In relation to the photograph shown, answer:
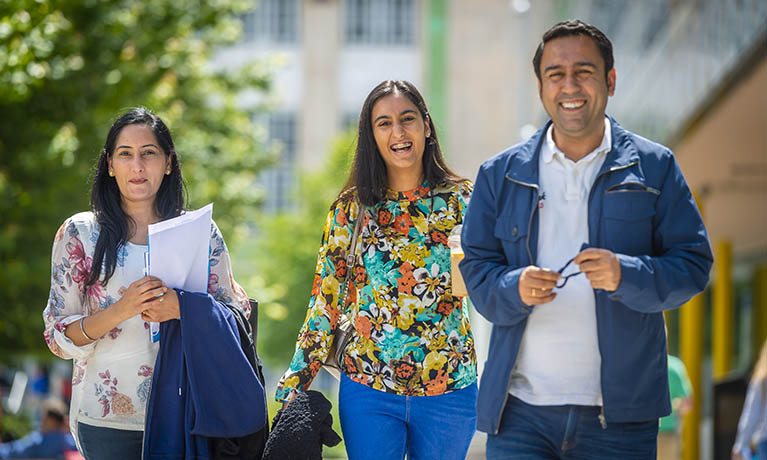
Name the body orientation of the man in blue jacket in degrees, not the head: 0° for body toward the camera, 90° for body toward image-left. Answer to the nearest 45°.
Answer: approximately 0°

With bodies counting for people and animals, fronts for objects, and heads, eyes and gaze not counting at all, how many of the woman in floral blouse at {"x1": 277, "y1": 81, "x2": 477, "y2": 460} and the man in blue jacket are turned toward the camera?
2

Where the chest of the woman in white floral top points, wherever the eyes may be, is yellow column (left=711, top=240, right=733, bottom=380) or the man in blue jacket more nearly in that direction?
the man in blue jacket

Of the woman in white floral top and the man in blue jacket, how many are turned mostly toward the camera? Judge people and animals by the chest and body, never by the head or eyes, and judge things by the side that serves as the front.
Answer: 2

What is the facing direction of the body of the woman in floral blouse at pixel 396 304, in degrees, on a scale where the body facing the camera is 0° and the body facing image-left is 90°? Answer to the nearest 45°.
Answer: approximately 0°

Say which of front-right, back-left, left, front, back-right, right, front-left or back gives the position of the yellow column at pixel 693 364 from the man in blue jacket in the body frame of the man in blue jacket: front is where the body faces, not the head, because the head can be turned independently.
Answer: back

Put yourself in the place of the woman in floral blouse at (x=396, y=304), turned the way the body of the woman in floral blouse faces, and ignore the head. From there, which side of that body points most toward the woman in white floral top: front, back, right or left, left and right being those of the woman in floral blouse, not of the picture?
right
